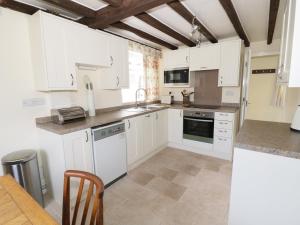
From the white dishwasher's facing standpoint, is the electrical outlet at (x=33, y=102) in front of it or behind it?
behind

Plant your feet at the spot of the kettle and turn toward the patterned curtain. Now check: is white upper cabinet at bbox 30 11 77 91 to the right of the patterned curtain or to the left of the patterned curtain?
left

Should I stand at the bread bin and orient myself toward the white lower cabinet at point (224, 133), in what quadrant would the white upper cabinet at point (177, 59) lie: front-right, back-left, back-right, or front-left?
front-left

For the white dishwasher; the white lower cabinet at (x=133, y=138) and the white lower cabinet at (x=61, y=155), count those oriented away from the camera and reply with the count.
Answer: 0

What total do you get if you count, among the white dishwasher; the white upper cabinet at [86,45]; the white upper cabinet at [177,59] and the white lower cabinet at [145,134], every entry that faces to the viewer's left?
0

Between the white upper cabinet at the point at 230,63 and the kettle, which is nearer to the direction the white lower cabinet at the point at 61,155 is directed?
the kettle

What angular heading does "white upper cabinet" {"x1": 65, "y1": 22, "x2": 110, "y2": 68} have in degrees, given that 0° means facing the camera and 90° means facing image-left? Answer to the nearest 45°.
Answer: approximately 315°

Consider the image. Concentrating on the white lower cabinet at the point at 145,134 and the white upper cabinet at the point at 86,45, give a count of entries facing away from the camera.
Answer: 0

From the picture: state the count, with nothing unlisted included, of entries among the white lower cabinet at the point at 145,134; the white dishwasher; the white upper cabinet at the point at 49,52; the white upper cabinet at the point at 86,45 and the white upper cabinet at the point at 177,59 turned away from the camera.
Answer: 0

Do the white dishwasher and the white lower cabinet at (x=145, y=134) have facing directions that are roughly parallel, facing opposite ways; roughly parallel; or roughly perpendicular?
roughly parallel

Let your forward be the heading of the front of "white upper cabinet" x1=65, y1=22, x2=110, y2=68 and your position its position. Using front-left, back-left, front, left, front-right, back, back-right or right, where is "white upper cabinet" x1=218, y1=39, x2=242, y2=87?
front-left

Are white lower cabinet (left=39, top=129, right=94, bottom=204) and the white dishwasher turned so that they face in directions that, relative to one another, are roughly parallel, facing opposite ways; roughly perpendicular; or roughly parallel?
roughly parallel

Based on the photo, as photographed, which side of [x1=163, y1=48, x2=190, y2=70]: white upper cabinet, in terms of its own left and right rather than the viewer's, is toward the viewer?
front

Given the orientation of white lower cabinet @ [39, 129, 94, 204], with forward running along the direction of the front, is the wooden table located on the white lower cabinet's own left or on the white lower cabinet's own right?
on the white lower cabinet's own right

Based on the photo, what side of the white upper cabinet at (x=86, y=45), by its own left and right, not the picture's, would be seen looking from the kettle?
front

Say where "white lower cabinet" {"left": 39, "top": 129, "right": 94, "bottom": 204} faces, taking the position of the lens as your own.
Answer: facing the viewer and to the right of the viewer
